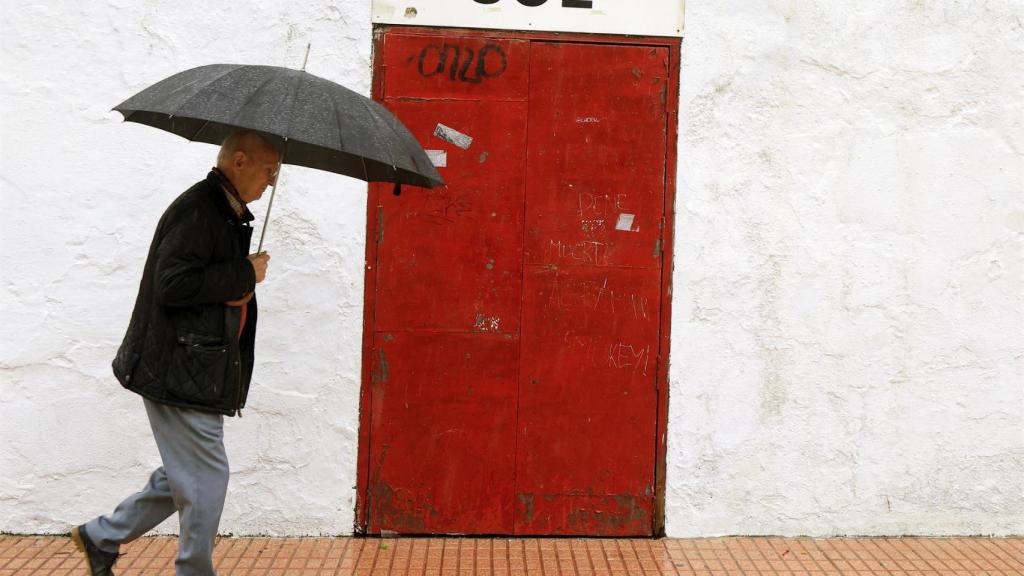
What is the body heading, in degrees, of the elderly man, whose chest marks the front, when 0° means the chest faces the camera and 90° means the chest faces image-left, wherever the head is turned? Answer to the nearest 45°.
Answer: approximately 270°

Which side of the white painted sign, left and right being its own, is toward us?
front

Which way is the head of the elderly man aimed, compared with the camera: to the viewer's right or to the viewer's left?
to the viewer's right

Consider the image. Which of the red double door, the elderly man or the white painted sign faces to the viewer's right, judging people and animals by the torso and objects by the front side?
the elderly man

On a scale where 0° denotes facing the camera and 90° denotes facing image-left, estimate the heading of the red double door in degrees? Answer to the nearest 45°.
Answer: approximately 0°

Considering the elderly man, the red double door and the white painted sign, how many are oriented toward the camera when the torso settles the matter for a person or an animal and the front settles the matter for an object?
2

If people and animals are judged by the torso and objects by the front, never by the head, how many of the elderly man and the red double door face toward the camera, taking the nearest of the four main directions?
1
